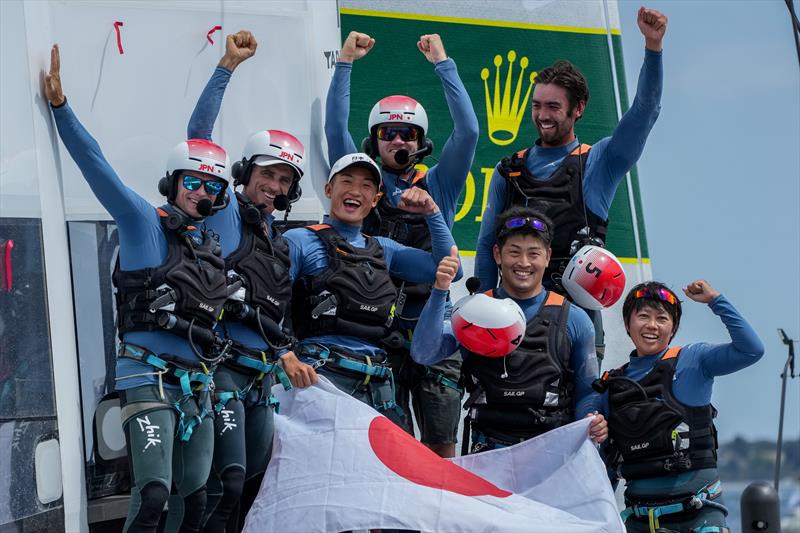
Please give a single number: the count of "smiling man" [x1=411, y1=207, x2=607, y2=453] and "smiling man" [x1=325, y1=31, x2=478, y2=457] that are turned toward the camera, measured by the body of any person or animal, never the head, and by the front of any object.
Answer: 2

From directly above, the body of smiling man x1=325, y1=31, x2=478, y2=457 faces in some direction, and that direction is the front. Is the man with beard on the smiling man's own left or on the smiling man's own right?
on the smiling man's own left

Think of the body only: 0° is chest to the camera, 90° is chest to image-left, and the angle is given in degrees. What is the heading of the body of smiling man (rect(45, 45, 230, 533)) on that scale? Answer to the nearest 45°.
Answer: approximately 315°

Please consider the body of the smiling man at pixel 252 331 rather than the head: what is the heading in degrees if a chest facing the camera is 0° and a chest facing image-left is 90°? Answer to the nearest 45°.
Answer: approximately 315°

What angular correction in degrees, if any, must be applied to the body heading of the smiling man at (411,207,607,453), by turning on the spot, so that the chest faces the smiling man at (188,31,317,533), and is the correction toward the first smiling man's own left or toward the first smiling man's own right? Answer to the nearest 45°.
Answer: approximately 90° to the first smiling man's own right

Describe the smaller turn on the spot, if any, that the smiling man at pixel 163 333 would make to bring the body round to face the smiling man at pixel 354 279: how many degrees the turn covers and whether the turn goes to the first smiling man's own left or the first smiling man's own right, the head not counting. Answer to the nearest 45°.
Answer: approximately 45° to the first smiling man's own left

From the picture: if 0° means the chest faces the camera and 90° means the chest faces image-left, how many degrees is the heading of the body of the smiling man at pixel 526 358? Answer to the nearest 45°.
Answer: approximately 0°

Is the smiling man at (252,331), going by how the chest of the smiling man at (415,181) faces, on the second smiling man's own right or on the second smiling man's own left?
on the second smiling man's own right
